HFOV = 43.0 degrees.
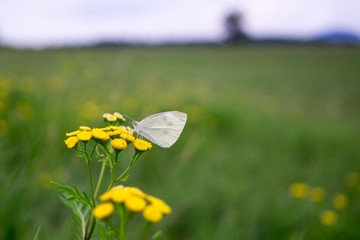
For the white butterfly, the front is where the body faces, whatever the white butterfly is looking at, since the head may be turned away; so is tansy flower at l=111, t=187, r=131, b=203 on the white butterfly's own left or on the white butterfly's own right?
on the white butterfly's own left

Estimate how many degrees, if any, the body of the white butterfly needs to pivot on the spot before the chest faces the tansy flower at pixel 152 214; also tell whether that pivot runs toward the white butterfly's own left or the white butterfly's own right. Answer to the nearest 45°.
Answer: approximately 90° to the white butterfly's own left

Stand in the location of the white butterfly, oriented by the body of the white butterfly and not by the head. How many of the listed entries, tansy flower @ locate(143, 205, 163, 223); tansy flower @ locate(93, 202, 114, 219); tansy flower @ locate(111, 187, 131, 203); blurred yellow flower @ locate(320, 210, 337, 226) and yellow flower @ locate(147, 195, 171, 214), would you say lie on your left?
4

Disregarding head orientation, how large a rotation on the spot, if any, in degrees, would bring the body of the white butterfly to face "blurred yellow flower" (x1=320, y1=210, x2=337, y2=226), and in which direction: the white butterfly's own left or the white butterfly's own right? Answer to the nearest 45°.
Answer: approximately 135° to the white butterfly's own right

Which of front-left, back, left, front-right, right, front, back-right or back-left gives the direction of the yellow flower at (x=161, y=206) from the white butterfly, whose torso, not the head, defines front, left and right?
left

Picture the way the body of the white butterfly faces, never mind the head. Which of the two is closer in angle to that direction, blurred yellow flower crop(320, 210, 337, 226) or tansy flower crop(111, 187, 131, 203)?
the tansy flower

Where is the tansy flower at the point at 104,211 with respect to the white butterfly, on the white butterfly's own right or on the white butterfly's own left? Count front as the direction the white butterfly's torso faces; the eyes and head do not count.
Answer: on the white butterfly's own left

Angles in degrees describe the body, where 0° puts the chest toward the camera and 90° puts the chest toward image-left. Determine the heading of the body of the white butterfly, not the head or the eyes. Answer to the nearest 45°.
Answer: approximately 90°

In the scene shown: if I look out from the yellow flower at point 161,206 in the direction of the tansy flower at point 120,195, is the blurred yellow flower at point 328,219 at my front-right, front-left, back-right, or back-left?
back-right
